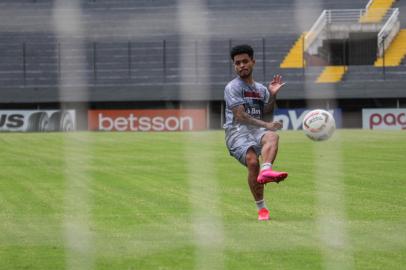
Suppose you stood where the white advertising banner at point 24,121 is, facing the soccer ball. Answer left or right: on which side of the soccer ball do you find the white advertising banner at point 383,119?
left

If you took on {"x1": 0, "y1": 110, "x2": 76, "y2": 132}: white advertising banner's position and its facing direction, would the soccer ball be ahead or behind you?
ahead

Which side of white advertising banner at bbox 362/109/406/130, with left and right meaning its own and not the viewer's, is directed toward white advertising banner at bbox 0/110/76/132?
right

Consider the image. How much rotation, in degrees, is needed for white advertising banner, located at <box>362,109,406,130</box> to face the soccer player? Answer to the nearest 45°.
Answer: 0° — it already faces them

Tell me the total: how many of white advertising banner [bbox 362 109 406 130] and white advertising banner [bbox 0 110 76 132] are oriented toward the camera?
2

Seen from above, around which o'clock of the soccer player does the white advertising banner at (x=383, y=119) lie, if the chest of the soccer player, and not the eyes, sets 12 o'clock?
The white advertising banner is roughly at 8 o'clock from the soccer player.

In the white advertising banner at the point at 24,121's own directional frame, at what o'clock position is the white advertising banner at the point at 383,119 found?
the white advertising banner at the point at 383,119 is roughly at 10 o'clock from the white advertising banner at the point at 24,121.

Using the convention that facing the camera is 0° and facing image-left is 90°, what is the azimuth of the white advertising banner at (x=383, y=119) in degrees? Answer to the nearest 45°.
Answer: approximately 0°

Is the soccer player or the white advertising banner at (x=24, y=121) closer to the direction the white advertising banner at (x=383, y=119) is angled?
the soccer player
